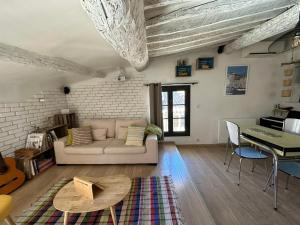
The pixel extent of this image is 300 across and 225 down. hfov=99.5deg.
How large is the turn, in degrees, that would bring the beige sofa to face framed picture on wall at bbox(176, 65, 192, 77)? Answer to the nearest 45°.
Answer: approximately 90° to its left

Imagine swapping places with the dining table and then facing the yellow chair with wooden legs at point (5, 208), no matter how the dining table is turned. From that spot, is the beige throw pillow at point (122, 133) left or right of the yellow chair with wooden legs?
right

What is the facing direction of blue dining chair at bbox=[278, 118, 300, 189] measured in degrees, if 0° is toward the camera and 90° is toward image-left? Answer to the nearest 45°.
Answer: approximately 45°

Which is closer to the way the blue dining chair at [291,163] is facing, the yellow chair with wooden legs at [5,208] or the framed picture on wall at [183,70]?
the yellow chair with wooden legs

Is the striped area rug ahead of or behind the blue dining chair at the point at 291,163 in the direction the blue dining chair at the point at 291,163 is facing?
ahead

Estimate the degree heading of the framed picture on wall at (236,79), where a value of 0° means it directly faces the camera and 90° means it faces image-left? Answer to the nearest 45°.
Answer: approximately 0°

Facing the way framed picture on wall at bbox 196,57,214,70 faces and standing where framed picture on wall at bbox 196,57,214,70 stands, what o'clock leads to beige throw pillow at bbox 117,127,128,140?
The beige throw pillow is roughly at 2 o'clock from the framed picture on wall.

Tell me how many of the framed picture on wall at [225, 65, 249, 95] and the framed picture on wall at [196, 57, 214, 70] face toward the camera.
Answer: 2

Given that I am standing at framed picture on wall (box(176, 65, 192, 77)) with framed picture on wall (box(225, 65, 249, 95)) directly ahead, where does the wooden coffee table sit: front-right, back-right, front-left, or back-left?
back-right

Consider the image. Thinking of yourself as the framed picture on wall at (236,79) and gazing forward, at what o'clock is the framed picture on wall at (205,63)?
the framed picture on wall at (205,63) is roughly at 2 o'clock from the framed picture on wall at (236,79).

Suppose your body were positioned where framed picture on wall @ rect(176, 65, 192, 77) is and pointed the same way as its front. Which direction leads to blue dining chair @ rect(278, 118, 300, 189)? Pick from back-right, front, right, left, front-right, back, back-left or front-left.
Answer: front-left

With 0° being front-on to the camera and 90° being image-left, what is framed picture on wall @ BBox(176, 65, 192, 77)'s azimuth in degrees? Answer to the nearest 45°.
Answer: approximately 0°

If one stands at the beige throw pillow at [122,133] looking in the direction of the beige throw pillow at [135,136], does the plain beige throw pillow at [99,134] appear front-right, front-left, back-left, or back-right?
back-right
